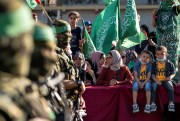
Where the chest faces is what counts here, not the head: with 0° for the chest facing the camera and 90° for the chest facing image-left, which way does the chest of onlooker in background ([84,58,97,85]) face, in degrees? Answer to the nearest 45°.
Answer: approximately 45°

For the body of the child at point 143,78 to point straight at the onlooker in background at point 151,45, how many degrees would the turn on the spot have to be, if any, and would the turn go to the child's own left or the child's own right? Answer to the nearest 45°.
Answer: approximately 180°

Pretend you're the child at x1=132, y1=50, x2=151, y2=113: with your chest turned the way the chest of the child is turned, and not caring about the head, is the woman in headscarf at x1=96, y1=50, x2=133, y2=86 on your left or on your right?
on your right

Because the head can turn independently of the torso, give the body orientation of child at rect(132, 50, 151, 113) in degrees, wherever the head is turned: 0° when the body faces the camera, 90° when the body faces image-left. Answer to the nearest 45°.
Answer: approximately 0°

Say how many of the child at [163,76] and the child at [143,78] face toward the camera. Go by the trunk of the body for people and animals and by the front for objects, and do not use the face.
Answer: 2

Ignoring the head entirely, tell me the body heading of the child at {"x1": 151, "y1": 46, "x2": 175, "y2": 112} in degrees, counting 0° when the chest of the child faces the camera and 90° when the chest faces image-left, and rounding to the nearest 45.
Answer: approximately 0°

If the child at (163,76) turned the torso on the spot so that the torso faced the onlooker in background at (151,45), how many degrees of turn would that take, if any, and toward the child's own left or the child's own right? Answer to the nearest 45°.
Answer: approximately 180°
